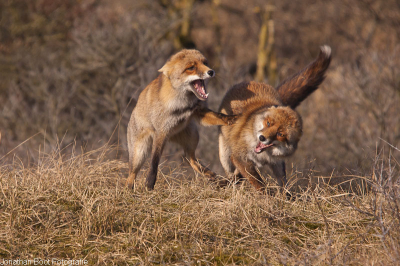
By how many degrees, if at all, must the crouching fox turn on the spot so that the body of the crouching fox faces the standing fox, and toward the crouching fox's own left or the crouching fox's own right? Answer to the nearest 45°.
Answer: approximately 90° to the crouching fox's own right

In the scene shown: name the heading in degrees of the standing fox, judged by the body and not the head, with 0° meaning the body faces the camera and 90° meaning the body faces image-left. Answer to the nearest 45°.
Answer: approximately 315°

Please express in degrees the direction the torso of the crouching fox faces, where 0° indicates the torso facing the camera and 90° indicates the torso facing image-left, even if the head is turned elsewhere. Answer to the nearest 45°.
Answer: approximately 0°
